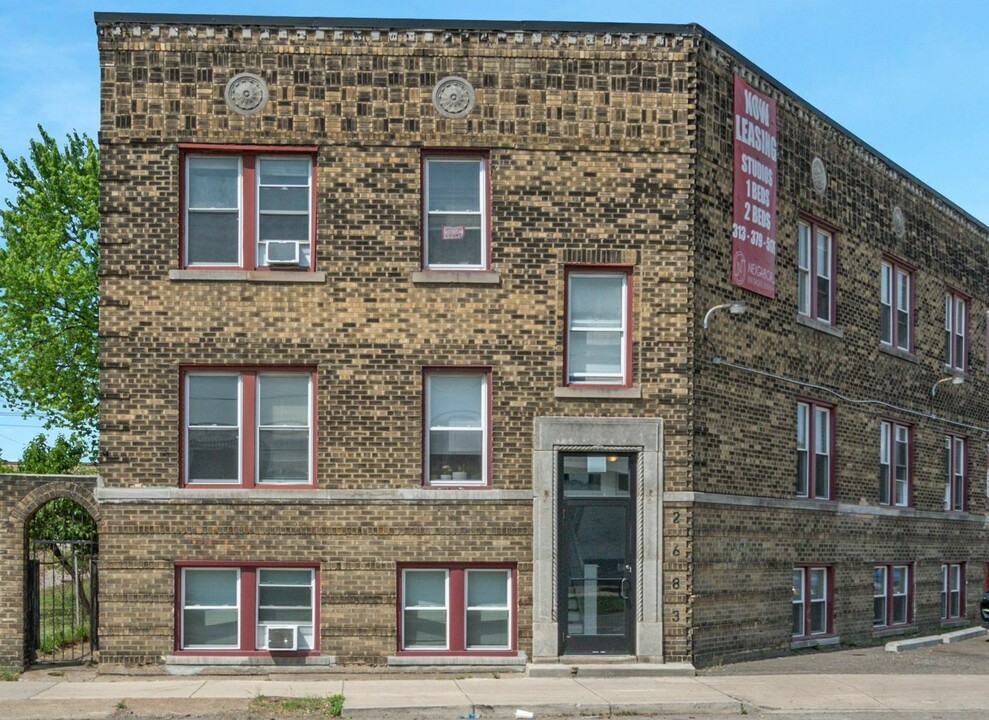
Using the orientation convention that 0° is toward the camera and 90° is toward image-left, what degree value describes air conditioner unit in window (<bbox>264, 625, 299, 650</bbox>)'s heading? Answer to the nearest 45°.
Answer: approximately 0°

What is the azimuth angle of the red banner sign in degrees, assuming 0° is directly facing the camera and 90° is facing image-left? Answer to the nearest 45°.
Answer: approximately 315°

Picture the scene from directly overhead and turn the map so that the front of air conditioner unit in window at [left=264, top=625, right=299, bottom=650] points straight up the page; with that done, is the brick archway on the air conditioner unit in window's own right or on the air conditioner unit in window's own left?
on the air conditioner unit in window's own right

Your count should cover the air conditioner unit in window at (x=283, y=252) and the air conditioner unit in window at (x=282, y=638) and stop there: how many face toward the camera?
2

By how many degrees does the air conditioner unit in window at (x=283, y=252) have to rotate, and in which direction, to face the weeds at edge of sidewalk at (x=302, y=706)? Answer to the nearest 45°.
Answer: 0° — it already faces it
